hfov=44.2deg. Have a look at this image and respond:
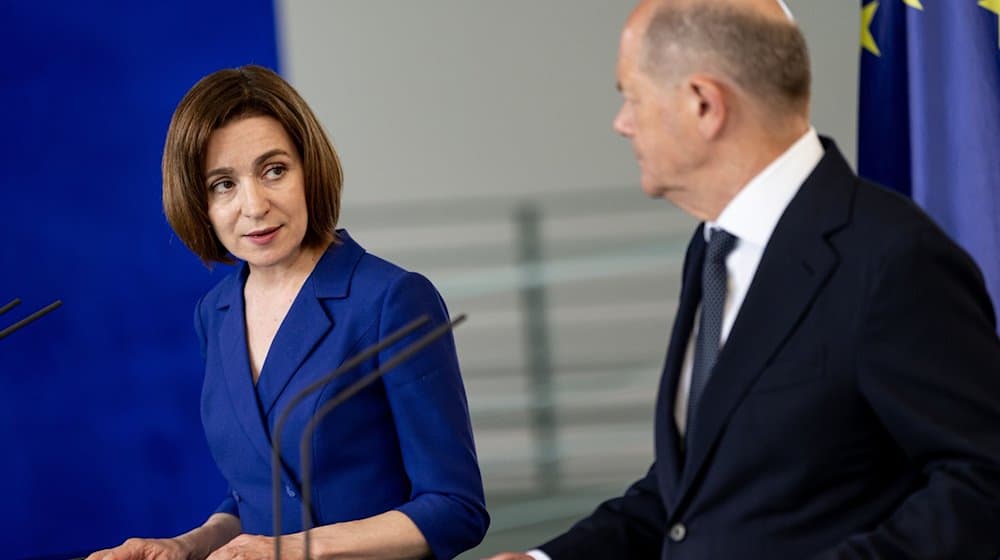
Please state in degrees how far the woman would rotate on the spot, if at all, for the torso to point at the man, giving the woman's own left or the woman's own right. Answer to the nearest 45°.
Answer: approximately 90° to the woman's own left

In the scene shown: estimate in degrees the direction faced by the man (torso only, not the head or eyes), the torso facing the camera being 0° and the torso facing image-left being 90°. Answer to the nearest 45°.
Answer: approximately 45°

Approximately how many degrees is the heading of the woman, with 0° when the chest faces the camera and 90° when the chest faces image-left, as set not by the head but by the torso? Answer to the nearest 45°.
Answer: approximately 45°

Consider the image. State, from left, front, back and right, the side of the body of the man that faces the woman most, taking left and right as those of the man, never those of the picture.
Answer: right

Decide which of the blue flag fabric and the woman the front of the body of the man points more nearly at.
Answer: the woman

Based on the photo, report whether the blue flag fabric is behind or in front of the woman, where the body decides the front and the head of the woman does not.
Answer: behind

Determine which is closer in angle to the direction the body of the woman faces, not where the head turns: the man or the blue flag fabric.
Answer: the man

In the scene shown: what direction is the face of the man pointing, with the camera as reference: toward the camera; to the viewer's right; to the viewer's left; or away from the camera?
to the viewer's left

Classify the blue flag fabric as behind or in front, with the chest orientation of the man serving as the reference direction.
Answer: behind
